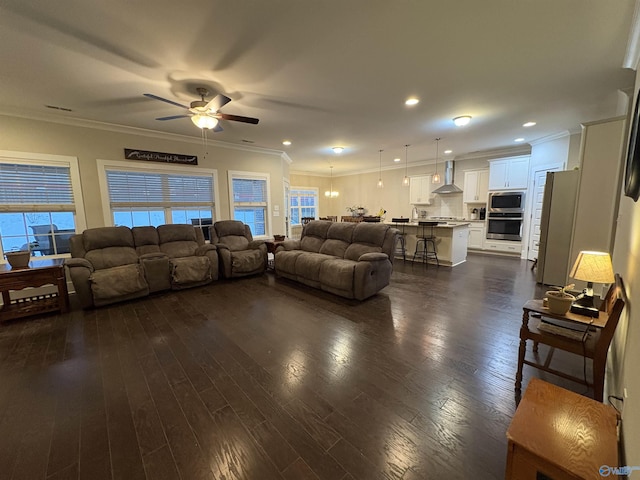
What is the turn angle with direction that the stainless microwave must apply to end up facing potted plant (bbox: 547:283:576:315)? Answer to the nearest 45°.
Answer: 0° — it already faces it

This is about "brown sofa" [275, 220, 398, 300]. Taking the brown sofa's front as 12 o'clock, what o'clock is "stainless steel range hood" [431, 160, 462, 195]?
The stainless steel range hood is roughly at 6 o'clock from the brown sofa.

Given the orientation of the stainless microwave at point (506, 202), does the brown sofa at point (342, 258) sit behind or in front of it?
in front

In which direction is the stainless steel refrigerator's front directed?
to the viewer's left

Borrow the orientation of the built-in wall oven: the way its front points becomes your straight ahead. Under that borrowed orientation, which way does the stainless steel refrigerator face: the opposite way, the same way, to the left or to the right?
to the right

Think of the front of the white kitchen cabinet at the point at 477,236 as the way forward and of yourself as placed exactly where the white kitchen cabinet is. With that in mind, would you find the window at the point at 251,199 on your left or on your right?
on your right

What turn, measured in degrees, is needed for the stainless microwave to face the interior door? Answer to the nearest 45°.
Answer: approximately 45° to its left

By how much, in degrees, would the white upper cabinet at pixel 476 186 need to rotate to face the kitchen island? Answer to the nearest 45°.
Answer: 0° — it already faces it

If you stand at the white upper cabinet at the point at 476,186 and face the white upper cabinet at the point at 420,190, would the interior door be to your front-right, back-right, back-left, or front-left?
back-left

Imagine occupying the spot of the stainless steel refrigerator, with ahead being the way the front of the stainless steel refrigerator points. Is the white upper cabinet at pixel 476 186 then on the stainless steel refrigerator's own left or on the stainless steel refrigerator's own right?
on the stainless steel refrigerator's own right

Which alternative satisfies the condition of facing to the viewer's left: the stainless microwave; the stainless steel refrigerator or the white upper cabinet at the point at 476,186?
the stainless steel refrigerator

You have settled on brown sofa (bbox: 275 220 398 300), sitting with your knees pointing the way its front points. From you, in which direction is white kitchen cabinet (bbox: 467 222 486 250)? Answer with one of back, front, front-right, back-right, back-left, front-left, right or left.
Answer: back

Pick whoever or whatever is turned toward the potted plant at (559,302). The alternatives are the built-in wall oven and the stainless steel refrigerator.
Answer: the built-in wall oven

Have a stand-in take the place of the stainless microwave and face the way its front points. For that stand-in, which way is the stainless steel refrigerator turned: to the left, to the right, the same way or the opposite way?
to the right

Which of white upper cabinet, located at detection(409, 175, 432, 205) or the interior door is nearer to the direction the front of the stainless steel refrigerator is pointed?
the white upper cabinet

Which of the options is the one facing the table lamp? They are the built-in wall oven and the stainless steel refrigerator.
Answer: the built-in wall oven

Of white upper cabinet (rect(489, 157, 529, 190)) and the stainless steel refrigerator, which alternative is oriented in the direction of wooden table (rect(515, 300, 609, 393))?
the white upper cabinet
